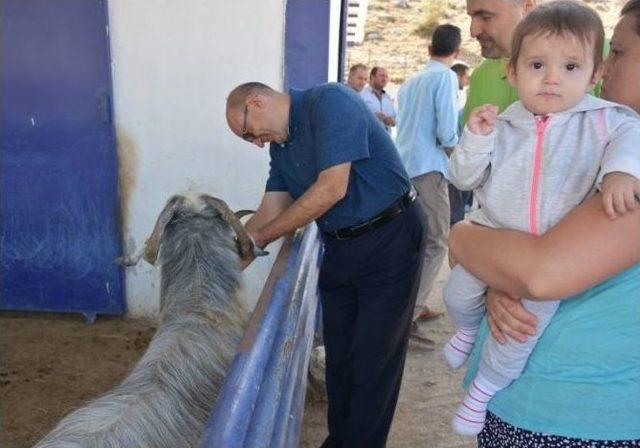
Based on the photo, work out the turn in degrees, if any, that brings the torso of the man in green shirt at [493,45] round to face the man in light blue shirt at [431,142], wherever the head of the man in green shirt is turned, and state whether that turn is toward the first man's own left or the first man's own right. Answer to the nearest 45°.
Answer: approximately 135° to the first man's own right

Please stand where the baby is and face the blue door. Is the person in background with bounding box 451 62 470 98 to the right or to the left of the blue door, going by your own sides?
right

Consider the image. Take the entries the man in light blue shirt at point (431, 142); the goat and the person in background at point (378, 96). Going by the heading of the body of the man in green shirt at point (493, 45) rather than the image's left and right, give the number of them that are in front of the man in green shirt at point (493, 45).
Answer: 1

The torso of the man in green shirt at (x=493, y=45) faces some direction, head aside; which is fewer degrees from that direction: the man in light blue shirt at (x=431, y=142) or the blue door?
the blue door

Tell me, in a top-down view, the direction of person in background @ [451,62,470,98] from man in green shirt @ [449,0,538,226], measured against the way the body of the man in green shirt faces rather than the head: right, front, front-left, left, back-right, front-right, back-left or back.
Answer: back-right

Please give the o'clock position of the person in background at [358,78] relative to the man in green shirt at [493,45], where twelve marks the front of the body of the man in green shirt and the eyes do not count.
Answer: The person in background is roughly at 4 o'clock from the man in green shirt.

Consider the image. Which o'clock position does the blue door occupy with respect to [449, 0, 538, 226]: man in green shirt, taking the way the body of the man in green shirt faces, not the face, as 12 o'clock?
The blue door is roughly at 2 o'clock from the man in green shirt.

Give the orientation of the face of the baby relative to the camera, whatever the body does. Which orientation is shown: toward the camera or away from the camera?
toward the camera

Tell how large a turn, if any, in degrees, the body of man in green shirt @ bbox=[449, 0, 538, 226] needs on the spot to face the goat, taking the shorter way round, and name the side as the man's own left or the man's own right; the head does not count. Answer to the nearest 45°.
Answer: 0° — they already face it

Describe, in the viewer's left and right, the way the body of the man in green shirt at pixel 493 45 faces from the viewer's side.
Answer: facing the viewer and to the left of the viewer

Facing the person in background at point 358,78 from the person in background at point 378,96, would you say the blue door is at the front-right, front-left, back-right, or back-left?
back-left

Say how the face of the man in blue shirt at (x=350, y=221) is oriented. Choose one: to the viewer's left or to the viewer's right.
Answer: to the viewer's left

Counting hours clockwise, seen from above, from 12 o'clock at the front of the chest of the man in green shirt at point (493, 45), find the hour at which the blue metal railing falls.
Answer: The blue metal railing is roughly at 11 o'clock from the man in green shirt.

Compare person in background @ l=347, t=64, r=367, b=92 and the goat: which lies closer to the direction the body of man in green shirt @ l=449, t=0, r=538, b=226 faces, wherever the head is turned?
the goat
